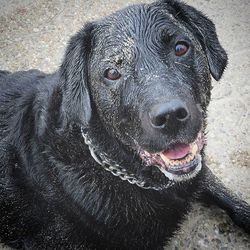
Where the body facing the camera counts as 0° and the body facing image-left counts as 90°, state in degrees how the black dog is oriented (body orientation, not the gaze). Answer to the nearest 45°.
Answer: approximately 315°
